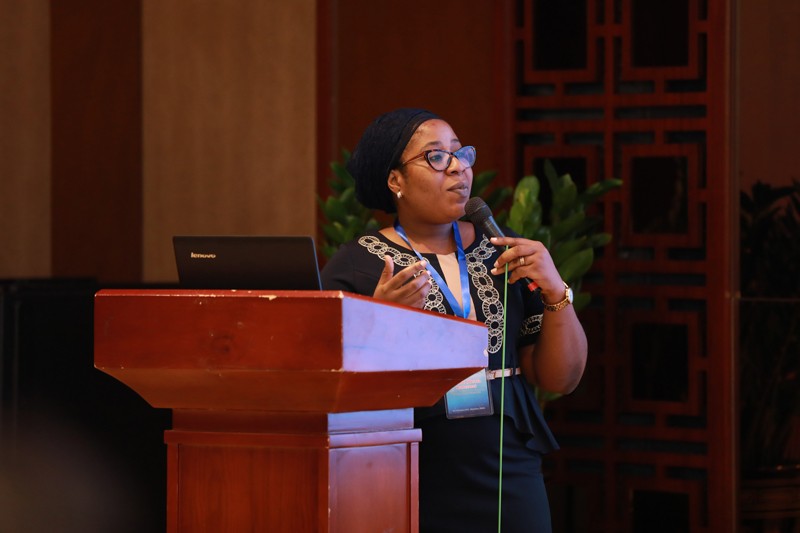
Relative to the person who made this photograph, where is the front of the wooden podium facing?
facing the viewer and to the left of the viewer
